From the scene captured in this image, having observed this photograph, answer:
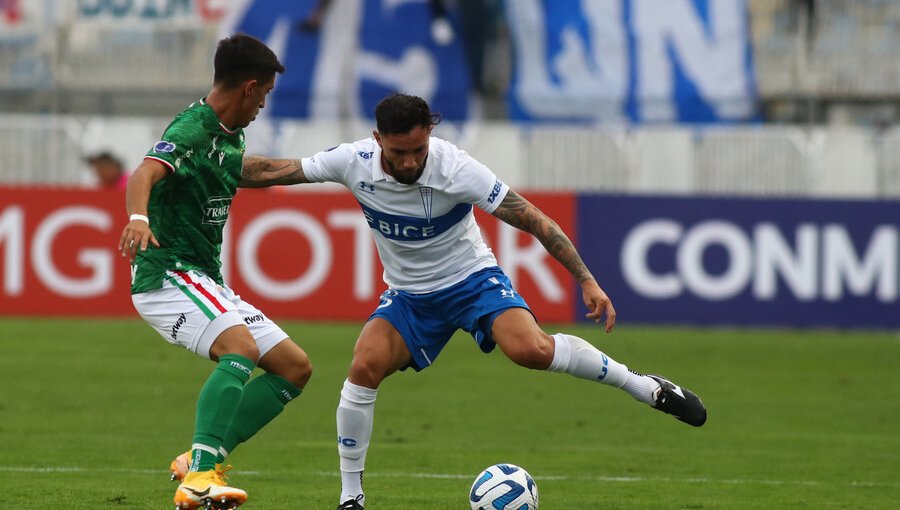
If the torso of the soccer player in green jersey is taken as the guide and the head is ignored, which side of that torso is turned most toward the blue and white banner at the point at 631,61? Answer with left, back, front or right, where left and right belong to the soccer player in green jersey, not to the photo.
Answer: left

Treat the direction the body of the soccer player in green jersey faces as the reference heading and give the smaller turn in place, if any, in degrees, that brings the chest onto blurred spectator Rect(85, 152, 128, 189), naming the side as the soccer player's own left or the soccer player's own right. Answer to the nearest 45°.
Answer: approximately 135° to the soccer player's own left

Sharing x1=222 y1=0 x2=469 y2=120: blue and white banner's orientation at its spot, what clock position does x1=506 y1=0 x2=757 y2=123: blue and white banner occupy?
x1=506 y1=0 x2=757 y2=123: blue and white banner is roughly at 9 o'clock from x1=222 y1=0 x2=469 y2=120: blue and white banner.

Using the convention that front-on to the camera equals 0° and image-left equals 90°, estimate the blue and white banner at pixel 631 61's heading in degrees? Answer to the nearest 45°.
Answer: approximately 0°

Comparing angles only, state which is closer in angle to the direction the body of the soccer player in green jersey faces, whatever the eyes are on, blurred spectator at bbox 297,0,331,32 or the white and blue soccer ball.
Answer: the white and blue soccer ball

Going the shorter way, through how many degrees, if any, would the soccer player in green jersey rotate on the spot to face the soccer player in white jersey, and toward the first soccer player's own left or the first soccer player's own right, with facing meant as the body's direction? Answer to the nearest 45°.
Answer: approximately 45° to the first soccer player's own left

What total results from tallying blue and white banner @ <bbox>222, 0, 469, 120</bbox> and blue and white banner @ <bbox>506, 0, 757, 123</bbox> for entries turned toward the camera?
2

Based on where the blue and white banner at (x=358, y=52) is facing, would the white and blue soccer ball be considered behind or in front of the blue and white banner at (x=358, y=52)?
in front

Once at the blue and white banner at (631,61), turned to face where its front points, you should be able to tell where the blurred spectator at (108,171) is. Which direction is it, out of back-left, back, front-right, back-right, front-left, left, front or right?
front-right

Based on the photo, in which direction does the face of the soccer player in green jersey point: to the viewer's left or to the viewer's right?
to the viewer's right

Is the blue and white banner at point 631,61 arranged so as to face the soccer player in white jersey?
yes

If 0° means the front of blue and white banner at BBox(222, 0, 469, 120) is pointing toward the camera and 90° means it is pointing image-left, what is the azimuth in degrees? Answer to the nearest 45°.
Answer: approximately 0°

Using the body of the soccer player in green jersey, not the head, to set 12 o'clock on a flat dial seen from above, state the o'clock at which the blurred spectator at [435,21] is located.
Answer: The blurred spectator is roughly at 8 o'clock from the soccer player in green jersey.

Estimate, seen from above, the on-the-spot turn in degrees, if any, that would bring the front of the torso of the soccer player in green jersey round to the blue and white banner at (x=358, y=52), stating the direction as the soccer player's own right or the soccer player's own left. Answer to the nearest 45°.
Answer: approximately 135° to the soccer player's own left

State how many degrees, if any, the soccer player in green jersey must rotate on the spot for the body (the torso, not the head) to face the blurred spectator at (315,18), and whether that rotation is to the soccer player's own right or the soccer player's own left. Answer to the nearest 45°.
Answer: approximately 135° to the soccer player's own left
